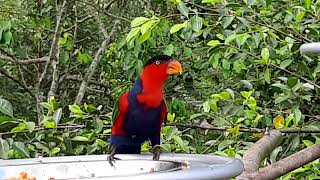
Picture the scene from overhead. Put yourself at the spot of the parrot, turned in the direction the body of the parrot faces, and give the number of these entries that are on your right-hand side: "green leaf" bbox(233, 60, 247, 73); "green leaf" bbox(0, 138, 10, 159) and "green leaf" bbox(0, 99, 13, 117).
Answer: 2

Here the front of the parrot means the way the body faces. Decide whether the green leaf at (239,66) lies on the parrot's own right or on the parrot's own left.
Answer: on the parrot's own left

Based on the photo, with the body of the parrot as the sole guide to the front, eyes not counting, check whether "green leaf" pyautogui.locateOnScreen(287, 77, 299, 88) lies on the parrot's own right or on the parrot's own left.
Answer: on the parrot's own left

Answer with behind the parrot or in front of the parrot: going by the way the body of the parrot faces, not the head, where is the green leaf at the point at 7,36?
behind

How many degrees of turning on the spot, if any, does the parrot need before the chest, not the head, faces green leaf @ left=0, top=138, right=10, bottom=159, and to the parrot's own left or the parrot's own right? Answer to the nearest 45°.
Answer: approximately 90° to the parrot's own right

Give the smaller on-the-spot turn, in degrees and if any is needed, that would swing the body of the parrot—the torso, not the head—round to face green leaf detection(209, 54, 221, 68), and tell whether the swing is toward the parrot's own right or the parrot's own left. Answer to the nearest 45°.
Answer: approximately 90° to the parrot's own left

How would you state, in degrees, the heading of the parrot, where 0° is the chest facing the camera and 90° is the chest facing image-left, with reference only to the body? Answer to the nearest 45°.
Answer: approximately 315°
